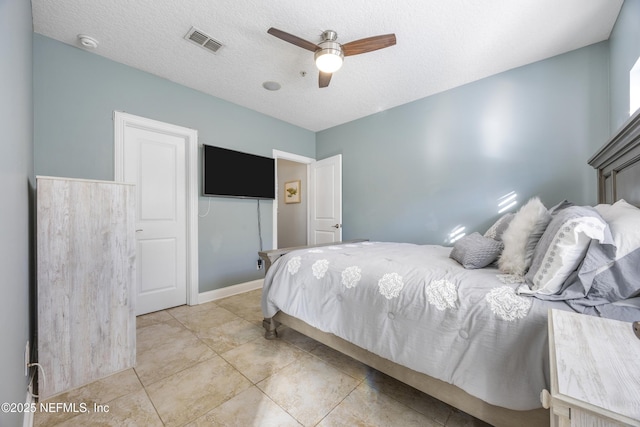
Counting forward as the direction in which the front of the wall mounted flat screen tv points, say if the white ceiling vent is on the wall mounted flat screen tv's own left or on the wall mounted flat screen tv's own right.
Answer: on the wall mounted flat screen tv's own right

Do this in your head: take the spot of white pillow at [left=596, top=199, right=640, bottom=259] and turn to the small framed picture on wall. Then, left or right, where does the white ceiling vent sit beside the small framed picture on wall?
left

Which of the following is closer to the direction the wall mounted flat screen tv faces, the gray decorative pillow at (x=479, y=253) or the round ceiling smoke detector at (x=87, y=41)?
the gray decorative pillow

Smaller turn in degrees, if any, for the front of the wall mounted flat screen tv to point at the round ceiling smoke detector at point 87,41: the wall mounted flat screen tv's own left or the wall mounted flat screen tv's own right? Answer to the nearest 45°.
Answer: approximately 90° to the wall mounted flat screen tv's own right

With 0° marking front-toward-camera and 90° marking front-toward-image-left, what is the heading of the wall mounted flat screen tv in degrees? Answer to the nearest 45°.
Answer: approximately 315°
